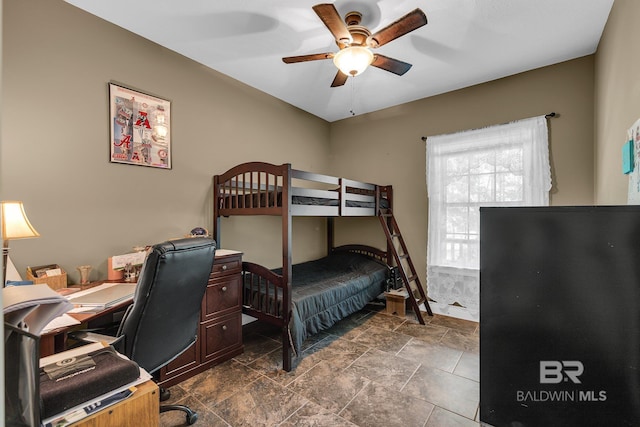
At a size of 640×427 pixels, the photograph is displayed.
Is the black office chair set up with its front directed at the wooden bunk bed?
no

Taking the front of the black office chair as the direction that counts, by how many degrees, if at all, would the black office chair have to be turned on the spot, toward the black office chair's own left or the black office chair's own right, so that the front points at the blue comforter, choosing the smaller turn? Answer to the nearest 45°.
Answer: approximately 90° to the black office chair's own right

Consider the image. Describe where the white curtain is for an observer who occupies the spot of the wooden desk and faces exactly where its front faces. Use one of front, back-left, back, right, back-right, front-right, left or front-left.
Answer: front-left

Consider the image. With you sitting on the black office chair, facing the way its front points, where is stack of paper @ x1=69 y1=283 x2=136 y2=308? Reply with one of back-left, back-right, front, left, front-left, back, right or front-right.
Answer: front

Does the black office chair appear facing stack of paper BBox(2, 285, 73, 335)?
no

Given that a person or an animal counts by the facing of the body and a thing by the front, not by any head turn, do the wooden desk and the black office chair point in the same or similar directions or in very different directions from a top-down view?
very different directions

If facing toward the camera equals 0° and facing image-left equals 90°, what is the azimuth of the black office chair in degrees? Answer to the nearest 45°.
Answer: approximately 135°
